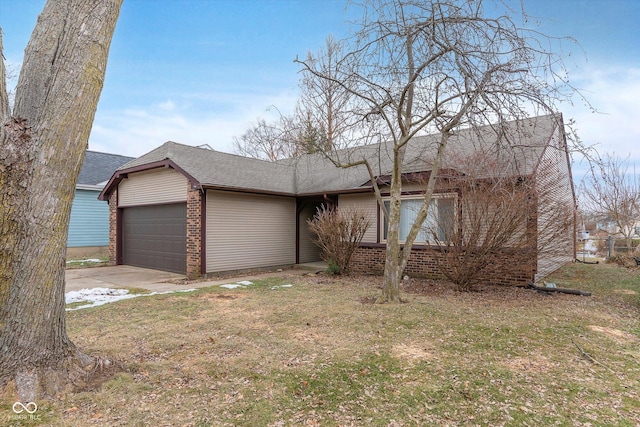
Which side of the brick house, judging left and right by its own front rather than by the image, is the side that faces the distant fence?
back

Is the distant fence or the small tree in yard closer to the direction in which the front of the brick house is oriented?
the small tree in yard

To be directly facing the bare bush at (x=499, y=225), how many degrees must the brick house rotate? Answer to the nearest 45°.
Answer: approximately 90° to its left
